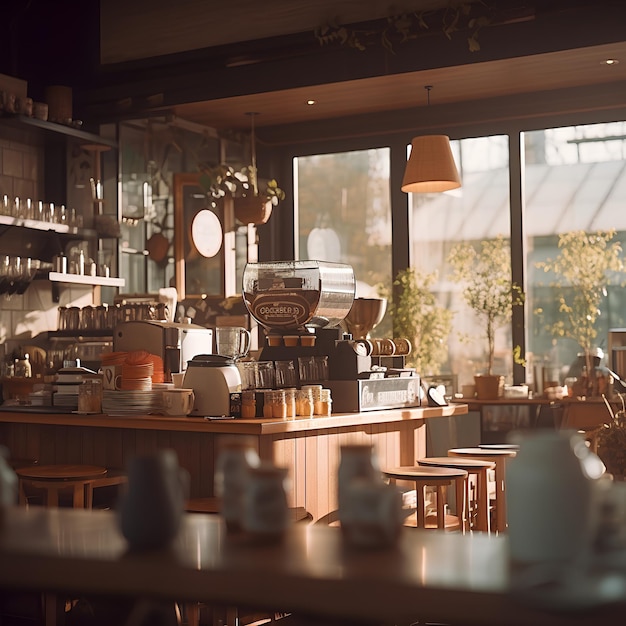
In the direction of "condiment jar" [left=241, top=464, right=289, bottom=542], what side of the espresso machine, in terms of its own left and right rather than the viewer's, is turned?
front

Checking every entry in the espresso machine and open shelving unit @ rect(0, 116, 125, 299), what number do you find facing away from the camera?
0

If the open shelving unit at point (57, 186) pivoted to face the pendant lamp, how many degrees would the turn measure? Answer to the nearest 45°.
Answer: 0° — it already faces it

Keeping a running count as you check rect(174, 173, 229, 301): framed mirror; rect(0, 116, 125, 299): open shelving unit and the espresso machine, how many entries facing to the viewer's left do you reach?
0

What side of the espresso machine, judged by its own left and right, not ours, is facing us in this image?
front

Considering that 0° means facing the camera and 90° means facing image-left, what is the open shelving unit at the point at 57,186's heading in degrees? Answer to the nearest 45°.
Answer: approximately 315°

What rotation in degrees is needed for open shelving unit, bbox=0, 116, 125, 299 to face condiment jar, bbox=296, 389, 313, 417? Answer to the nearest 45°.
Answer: approximately 45° to its right

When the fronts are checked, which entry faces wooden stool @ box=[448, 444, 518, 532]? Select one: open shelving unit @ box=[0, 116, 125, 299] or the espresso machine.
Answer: the open shelving unit

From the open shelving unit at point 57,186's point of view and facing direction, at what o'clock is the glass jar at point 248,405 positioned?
The glass jar is roughly at 1 o'clock from the open shelving unit.

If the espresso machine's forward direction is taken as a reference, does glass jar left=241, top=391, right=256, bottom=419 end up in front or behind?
in front

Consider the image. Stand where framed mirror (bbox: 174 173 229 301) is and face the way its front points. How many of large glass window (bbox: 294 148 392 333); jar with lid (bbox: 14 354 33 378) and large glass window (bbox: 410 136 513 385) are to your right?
1

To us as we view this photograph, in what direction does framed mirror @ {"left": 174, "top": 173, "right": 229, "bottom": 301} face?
facing the viewer and to the right of the viewer

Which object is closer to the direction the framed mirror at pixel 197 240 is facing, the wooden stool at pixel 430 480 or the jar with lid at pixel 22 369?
the wooden stool

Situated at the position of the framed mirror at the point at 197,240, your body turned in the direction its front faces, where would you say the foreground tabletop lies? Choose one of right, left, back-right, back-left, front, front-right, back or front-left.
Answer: front-right

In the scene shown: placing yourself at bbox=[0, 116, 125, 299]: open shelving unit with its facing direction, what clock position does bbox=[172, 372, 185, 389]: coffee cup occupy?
The coffee cup is roughly at 1 o'clock from the open shelving unit.
